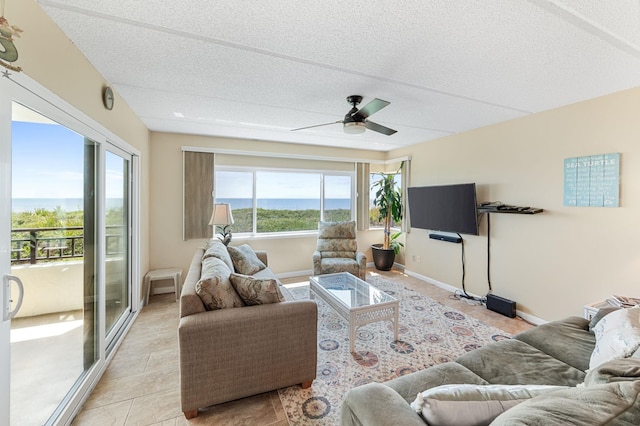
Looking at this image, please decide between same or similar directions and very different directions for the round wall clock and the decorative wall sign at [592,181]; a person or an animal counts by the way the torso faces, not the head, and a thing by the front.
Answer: very different directions

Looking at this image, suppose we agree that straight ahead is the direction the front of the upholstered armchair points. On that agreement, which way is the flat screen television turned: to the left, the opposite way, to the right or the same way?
to the right

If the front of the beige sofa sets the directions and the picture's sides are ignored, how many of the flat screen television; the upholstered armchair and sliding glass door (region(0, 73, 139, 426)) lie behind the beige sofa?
1

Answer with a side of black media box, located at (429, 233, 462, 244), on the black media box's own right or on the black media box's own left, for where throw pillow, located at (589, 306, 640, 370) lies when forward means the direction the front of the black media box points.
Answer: on the black media box's own left

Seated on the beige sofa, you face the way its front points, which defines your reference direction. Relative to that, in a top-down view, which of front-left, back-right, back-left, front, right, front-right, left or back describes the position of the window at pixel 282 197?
left

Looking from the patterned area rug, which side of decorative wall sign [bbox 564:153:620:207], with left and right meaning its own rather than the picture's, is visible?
front

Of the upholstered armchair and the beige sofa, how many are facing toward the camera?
1

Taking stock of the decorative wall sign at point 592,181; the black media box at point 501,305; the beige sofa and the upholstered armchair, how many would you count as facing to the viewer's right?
1

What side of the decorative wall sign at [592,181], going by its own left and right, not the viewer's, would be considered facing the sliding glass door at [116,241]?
front

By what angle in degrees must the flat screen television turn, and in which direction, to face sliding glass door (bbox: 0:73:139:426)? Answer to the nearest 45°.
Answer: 0° — it already faces it

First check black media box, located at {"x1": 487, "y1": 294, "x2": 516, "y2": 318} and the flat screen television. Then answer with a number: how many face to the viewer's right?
0

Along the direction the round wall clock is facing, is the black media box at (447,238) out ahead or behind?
ahead

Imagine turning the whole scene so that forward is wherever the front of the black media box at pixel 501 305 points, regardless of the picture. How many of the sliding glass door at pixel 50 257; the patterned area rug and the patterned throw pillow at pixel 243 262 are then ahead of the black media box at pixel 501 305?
3

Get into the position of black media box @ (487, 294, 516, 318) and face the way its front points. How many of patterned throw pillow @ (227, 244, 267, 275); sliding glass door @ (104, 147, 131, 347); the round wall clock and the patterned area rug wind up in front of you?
4
